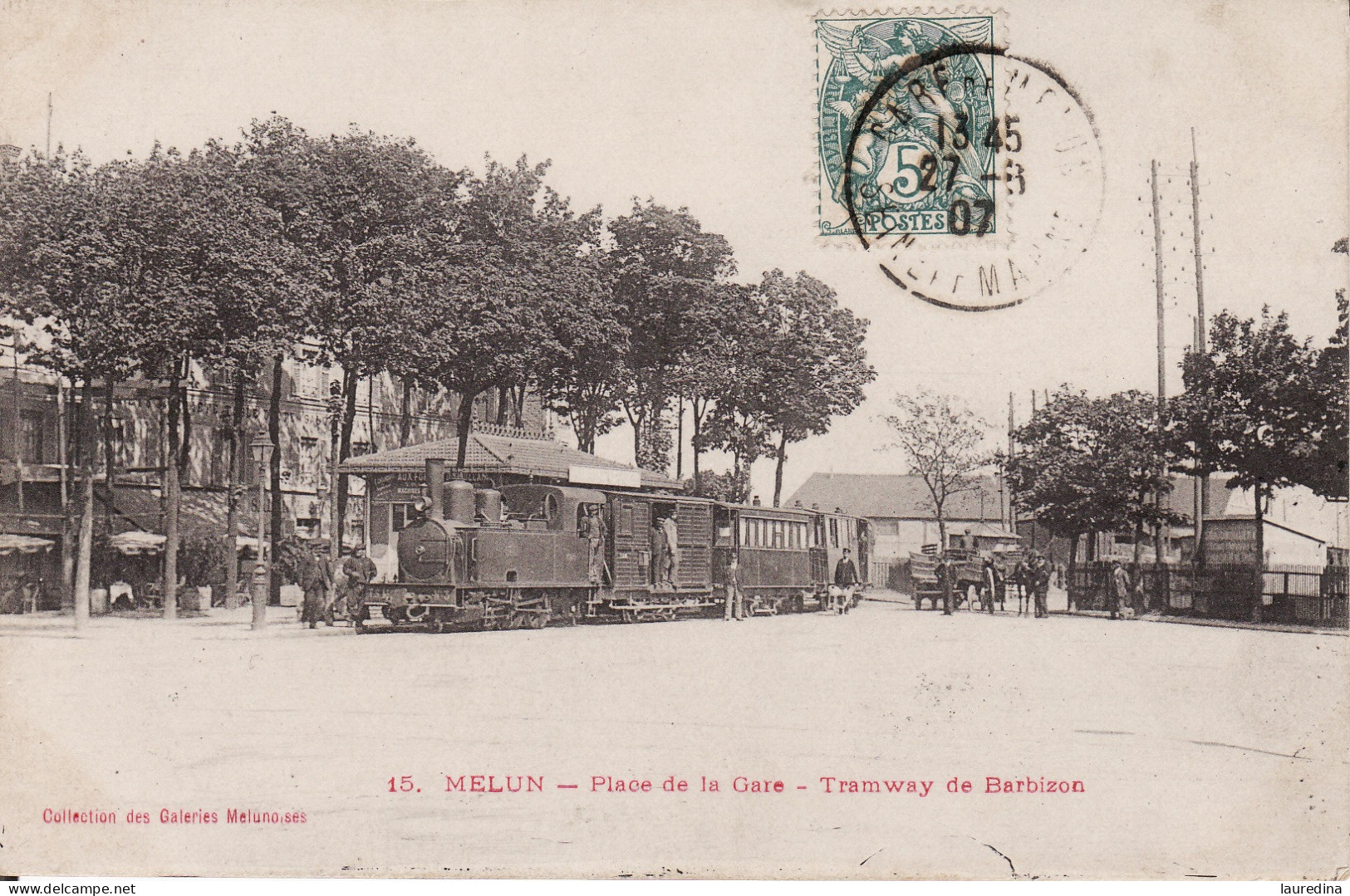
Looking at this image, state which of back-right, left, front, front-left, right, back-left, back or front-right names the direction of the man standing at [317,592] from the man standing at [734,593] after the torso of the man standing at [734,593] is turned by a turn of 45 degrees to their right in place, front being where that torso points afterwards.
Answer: front

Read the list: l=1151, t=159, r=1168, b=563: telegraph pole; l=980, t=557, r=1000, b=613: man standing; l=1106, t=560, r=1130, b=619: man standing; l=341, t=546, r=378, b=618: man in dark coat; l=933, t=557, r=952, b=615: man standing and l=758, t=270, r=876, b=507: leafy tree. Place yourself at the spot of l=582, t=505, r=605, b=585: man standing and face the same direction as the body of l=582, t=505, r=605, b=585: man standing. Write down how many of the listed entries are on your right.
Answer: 1

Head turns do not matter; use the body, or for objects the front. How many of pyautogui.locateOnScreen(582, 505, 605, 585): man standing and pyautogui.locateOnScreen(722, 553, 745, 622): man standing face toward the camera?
2

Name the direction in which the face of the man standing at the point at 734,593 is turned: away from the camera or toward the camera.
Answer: toward the camera

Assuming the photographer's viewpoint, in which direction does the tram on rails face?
facing the viewer and to the left of the viewer

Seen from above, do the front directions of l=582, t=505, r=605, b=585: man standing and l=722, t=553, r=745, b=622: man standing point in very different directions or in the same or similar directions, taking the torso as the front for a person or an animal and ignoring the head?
same or similar directions

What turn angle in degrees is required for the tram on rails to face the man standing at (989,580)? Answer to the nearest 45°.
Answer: approximately 180°

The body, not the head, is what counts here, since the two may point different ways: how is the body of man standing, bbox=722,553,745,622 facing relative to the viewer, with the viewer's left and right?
facing the viewer

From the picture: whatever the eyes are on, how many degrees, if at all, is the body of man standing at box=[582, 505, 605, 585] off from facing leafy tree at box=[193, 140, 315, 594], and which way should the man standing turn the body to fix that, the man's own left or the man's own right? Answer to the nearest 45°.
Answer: approximately 90° to the man's own right

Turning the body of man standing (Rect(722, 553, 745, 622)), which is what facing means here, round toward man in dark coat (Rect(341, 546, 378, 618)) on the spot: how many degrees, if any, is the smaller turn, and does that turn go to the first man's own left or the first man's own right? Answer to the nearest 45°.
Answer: approximately 45° to the first man's own right

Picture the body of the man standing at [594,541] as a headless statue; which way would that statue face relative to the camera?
toward the camera
